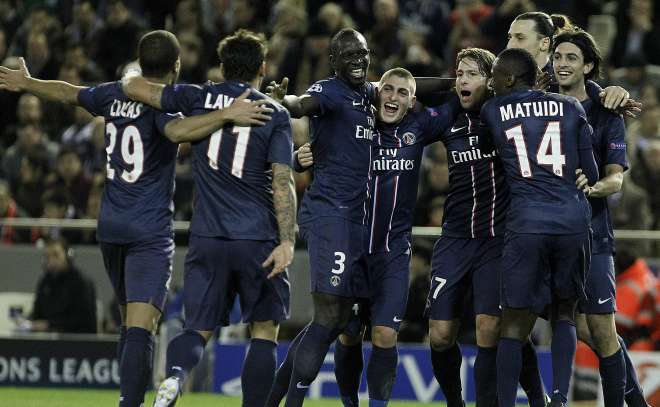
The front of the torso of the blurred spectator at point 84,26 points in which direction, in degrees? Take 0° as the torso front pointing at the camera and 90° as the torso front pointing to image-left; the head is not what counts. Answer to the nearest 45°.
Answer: approximately 0°

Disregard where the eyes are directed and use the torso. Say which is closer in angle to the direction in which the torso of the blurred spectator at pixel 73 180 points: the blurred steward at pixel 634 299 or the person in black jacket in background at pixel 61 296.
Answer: the person in black jacket in background

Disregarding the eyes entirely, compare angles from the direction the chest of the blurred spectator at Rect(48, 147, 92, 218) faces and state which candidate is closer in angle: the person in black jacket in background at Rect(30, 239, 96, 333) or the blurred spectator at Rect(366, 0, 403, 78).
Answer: the person in black jacket in background

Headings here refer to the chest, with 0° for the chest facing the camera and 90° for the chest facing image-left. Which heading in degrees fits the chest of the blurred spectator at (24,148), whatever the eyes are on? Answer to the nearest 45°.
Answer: approximately 0°

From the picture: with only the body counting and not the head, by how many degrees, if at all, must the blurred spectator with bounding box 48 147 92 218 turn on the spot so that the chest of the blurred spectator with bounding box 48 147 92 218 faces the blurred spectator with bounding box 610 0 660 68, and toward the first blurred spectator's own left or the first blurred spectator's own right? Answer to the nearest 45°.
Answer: approximately 90° to the first blurred spectator's own left

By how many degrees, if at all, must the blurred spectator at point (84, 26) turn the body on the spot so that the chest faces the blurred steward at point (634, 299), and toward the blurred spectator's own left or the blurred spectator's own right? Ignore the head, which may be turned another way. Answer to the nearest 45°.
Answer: approximately 45° to the blurred spectator's own left

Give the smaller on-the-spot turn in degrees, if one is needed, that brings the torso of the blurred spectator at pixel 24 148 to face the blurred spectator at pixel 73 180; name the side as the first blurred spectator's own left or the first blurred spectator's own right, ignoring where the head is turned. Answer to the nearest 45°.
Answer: approximately 45° to the first blurred spectator's own left

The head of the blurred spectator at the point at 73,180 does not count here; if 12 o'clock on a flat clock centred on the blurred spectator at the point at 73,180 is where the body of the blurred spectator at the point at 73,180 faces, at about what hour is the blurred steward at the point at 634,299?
the blurred steward at the point at 634,299 is roughly at 10 o'clock from the blurred spectator at the point at 73,180.
